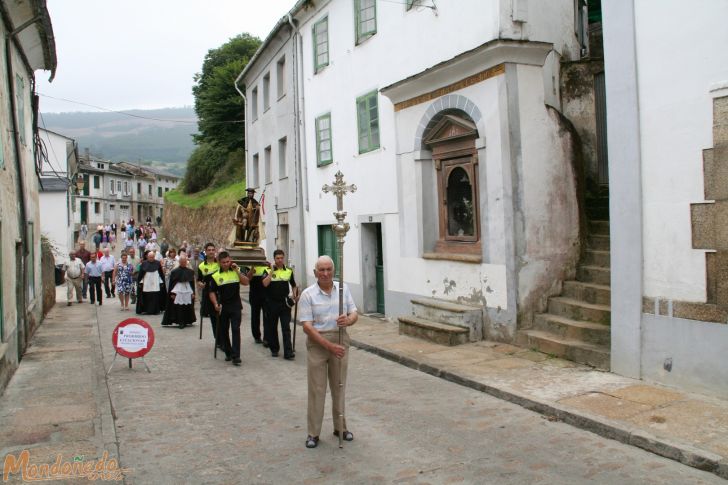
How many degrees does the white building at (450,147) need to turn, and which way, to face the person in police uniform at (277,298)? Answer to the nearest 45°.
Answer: approximately 45° to its right

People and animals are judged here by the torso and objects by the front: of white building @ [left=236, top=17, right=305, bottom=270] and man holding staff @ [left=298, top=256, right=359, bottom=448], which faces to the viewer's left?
the white building

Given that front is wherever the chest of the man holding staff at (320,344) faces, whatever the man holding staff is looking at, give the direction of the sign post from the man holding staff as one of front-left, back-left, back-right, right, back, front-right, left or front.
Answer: back-right

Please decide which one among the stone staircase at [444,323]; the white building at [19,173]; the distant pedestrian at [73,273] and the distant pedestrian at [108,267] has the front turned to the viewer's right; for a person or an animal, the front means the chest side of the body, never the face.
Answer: the white building

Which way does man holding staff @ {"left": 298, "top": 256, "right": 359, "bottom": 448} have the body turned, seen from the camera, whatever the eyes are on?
toward the camera

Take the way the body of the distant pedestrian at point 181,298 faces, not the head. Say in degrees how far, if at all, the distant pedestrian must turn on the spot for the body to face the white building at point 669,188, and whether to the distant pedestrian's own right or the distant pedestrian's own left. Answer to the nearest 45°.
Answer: approximately 45° to the distant pedestrian's own left

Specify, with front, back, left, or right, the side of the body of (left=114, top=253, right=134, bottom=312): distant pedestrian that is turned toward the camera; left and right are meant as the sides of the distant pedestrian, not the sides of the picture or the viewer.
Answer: front

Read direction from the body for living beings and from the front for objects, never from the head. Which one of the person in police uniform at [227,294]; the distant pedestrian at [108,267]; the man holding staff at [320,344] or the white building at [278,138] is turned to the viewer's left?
the white building

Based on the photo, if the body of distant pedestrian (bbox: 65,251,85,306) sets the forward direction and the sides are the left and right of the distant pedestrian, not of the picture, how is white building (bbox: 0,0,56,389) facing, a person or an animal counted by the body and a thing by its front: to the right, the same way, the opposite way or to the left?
to the left

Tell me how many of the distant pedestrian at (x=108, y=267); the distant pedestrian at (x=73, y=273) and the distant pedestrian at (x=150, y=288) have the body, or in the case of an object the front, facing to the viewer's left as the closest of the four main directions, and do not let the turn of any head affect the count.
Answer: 0

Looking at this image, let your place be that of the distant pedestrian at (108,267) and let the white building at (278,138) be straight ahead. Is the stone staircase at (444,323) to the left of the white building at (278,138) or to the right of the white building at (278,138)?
right

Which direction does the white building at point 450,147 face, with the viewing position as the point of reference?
facing the viewer and to the left of the viewer

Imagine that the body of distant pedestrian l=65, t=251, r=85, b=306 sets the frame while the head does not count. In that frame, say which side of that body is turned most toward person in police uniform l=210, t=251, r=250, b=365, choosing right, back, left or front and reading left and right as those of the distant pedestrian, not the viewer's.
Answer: front
